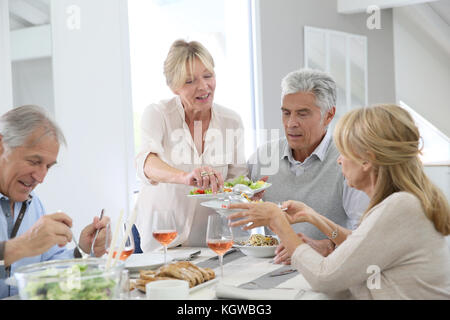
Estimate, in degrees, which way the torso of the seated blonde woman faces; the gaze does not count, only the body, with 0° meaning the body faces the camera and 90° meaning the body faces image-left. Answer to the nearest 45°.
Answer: approximately 90°

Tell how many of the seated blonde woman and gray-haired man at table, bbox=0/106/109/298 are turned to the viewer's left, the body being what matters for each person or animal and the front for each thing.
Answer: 1

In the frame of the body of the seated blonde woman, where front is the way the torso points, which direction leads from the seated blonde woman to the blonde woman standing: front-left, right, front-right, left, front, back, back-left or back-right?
front-right

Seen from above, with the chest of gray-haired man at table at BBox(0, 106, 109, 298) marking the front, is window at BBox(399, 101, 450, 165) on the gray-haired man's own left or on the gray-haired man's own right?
on the gray-haired man's own left

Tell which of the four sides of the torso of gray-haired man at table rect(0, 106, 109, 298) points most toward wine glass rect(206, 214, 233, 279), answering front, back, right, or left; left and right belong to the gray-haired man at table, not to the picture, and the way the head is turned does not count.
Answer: front

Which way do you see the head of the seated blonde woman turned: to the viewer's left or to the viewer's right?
to the viewer's left

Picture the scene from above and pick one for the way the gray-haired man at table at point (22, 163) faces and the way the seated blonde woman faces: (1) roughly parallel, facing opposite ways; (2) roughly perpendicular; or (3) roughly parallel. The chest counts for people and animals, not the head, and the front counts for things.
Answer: roughly parallel, facing opposite ways

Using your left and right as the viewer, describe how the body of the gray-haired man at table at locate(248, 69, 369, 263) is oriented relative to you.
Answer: facing the viewer and to the left of the viewer

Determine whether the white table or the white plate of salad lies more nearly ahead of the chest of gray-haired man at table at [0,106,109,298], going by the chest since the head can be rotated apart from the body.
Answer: the white table

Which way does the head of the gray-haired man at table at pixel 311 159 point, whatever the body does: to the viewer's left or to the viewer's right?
to the viewer's left

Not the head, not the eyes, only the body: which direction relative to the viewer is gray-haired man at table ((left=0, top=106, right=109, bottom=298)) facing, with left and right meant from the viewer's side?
facing the viewer and to the right of the viewer

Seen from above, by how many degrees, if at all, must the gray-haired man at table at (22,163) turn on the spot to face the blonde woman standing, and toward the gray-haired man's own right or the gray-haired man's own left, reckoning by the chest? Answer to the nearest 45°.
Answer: approximately 90° to the gray-haired man's own left
